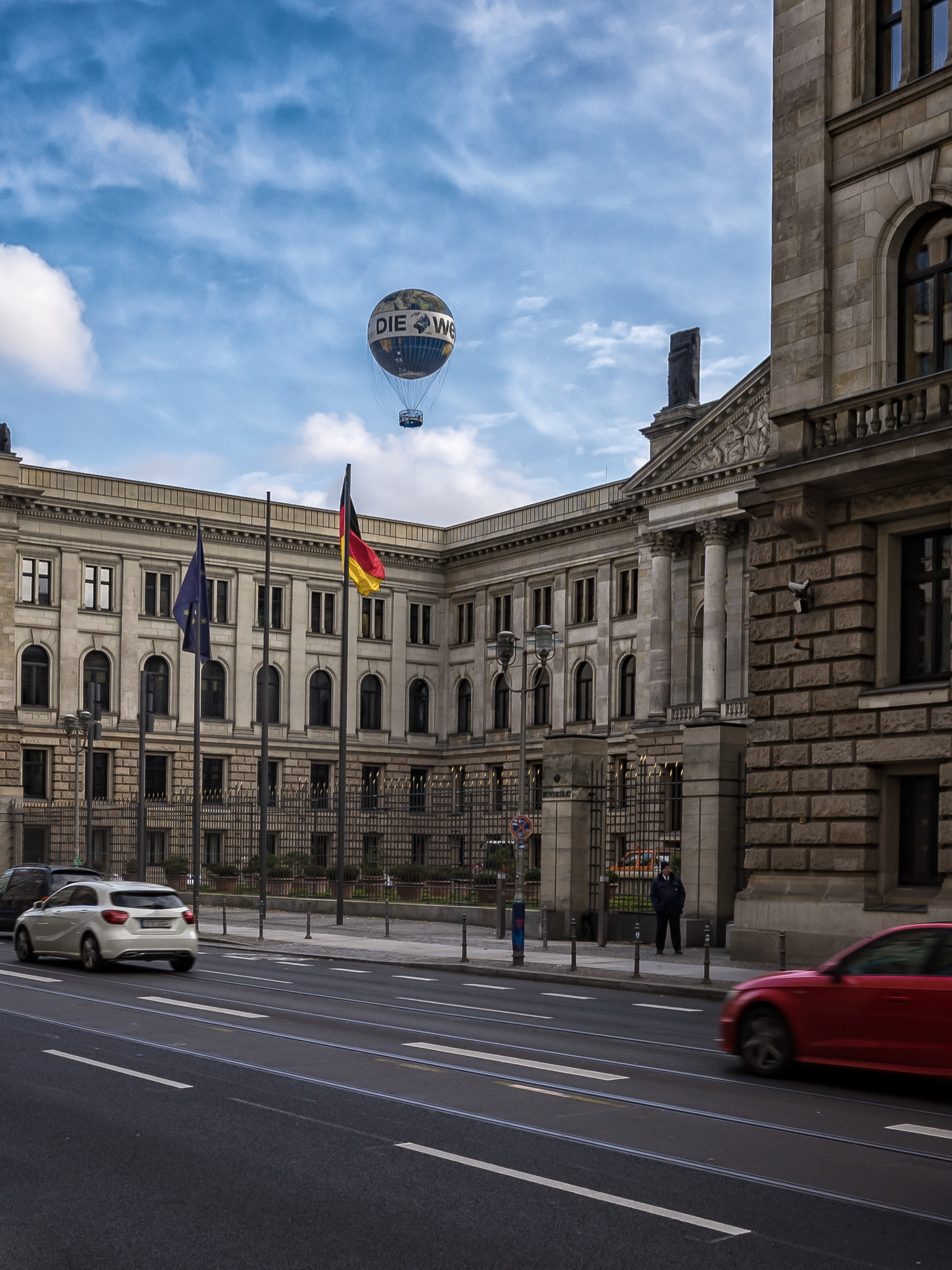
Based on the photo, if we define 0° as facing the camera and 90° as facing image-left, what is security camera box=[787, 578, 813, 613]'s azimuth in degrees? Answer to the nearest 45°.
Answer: approximately 90°

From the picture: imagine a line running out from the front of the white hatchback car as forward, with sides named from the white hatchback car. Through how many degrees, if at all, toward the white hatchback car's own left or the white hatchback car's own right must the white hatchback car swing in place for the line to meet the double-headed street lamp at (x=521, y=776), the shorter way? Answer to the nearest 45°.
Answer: approximately 90° to the white hatchback car's own right

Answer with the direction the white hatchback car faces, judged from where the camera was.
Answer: facing away from the viewer and to the left of the viewer

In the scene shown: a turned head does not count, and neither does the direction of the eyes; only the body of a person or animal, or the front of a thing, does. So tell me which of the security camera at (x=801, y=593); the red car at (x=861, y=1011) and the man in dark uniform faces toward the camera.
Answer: the man in dark uniform

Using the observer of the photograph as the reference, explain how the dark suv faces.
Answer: facing away from the viewer and to the left of the viewer

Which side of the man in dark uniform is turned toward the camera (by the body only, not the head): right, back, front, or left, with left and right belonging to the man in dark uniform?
front

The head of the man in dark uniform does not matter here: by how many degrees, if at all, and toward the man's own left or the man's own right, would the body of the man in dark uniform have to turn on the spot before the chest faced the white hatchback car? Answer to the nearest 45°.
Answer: approximately 45° to the man's own right

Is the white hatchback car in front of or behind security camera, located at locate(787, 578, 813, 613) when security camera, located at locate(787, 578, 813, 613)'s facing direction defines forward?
in front
